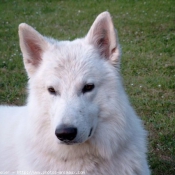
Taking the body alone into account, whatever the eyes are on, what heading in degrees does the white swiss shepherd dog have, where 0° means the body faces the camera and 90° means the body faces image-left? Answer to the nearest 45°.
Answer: approximately 315°
